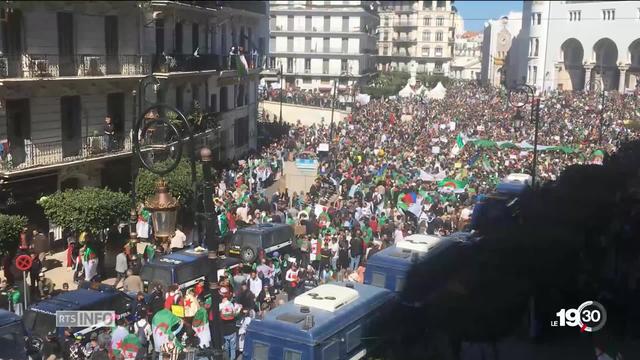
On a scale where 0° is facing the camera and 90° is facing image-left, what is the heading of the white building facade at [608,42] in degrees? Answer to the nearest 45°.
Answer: approximately 0°

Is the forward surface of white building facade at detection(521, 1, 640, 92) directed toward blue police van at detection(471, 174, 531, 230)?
yes

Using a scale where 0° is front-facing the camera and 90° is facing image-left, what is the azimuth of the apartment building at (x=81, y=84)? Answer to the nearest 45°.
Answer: approximately 315°

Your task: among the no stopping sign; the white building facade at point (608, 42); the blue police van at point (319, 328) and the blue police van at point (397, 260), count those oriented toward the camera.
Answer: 2

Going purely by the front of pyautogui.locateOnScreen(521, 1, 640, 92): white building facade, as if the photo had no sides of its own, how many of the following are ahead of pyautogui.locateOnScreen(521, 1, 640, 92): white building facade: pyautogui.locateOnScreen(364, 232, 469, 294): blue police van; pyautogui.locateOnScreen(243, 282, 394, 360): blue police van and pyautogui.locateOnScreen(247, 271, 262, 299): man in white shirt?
3

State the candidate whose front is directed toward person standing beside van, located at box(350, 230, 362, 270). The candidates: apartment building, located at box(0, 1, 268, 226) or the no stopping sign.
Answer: the apartment building

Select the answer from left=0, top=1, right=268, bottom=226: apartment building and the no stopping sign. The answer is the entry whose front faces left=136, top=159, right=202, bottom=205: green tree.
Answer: the apartment building

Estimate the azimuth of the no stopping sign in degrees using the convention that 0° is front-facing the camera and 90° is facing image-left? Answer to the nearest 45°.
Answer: approximately 0°

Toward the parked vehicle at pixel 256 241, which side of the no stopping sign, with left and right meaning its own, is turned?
left
